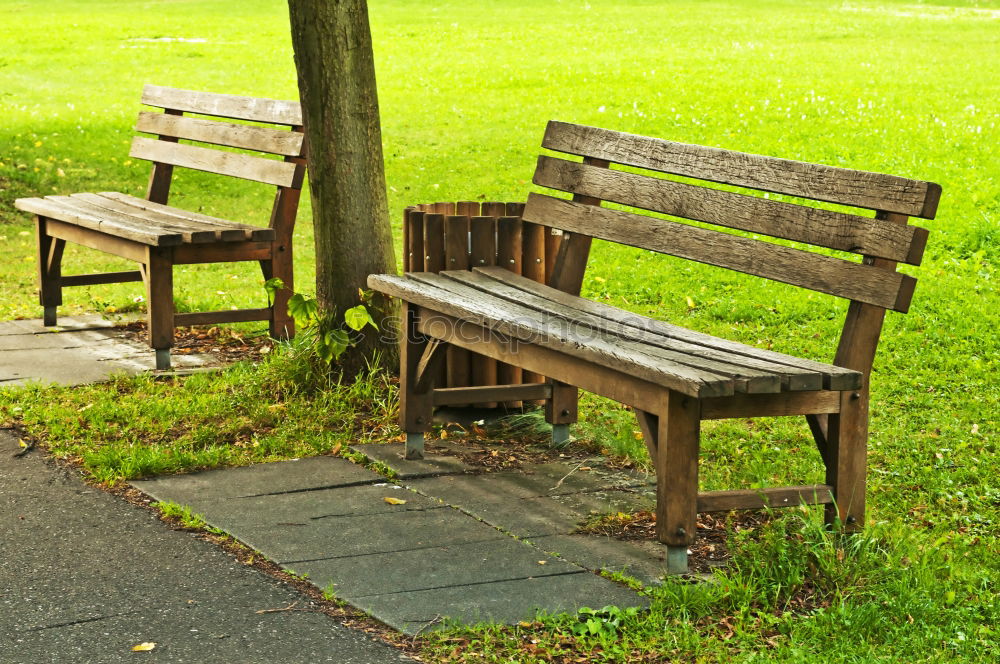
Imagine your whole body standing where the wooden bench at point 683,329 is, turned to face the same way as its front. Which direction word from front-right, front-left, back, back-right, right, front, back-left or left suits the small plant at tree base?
right

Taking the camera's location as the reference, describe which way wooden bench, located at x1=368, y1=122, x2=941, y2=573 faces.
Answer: facing the viewer and to the left of the viewer

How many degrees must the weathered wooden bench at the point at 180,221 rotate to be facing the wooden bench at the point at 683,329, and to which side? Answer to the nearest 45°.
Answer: approximately 90° to its left

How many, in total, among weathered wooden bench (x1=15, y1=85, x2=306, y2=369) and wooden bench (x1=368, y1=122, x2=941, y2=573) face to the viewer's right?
0

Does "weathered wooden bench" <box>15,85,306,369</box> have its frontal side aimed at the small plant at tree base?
no

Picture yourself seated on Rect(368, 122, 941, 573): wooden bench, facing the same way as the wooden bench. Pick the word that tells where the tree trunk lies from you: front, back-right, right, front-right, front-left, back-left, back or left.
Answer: right

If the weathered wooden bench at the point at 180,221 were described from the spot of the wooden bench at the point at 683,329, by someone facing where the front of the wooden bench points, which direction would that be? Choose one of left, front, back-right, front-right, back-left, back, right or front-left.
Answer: right

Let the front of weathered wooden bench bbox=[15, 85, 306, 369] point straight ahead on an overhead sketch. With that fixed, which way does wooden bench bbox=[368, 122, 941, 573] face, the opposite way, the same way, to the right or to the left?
the same way
